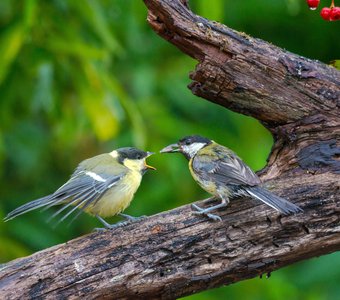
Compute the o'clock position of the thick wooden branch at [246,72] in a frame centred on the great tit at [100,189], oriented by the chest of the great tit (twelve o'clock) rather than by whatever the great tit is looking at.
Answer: The thick wooden branch is roughly at 1 o'clock from the great tit.

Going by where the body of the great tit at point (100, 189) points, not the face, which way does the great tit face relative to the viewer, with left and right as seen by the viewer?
facing to the right of the viewer

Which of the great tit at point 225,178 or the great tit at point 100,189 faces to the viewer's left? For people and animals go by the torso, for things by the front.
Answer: the great tit at point 225,178

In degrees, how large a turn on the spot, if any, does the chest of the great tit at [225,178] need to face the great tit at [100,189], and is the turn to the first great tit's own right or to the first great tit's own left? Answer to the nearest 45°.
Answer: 0° — it already faces it

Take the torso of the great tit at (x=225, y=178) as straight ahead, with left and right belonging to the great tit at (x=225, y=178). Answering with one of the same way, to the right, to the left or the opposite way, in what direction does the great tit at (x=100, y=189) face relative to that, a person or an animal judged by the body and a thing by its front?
the opposite way

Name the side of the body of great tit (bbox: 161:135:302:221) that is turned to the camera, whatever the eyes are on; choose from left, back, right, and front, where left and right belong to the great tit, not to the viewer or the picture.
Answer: left

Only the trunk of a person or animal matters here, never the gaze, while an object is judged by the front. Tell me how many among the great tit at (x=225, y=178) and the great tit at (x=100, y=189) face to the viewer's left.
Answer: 1

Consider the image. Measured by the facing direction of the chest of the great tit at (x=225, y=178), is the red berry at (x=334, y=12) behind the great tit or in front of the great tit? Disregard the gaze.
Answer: behind
